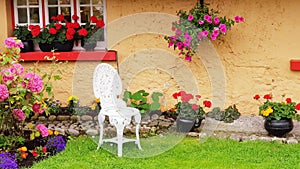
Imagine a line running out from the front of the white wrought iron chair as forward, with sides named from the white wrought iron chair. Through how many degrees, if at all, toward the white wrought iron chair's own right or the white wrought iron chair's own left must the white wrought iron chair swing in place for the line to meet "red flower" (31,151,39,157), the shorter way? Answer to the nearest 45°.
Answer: approximately 135° to the white wrought iron chair's own right

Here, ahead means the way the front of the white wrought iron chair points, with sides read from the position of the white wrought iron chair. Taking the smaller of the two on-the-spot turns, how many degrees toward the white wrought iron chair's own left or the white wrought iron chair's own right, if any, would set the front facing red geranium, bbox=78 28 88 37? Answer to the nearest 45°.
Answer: approximately 135° to the white wrought iron chair's own left

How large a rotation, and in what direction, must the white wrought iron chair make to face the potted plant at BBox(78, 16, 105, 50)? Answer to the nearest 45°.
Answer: approximately 135° to its left

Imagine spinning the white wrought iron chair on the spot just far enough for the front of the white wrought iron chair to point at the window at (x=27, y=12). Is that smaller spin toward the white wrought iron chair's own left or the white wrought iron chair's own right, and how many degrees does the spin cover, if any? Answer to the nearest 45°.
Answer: approximately 180°

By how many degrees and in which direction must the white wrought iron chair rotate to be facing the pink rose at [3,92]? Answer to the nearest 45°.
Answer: approximately 135° to its right

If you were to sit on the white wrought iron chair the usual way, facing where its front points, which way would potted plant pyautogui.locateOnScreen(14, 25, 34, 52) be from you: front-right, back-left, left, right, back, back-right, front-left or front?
back

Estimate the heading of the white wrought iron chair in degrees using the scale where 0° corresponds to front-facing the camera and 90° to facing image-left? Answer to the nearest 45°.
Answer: approximately 315°

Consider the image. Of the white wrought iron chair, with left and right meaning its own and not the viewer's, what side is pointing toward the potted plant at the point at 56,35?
back

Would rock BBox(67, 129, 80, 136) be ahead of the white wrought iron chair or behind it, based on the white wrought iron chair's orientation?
behind

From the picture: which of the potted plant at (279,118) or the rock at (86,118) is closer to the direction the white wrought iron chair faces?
the potted plant

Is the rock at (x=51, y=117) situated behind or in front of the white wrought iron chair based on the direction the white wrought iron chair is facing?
behind
